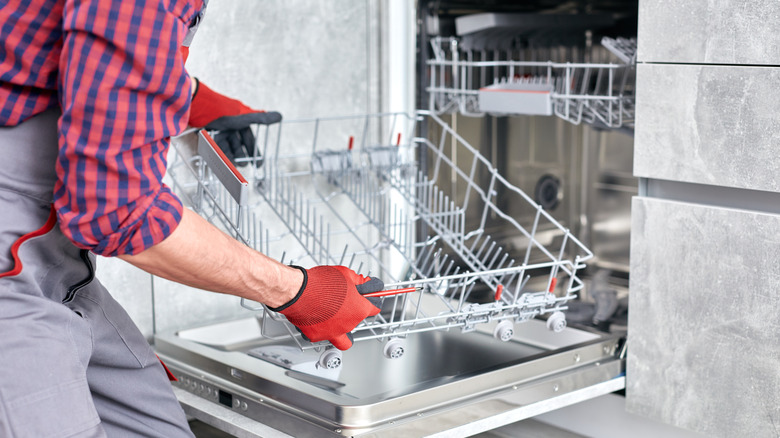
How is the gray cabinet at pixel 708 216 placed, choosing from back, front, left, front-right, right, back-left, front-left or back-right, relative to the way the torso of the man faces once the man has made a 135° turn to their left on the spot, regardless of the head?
back-right

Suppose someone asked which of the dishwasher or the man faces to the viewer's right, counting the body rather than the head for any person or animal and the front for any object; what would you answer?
the man

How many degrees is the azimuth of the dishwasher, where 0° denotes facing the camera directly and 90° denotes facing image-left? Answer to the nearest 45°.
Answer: approximately 45°

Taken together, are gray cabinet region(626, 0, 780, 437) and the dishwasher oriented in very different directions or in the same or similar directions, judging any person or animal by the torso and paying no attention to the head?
same or similar directions

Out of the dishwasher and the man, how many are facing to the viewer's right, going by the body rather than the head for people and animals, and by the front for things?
1

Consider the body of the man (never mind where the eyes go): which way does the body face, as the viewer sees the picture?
to the viewer's right

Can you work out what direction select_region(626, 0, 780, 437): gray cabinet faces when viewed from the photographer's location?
facing the viewer and to the left of the viewer

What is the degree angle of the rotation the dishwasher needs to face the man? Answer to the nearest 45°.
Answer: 0° — it already faces them
